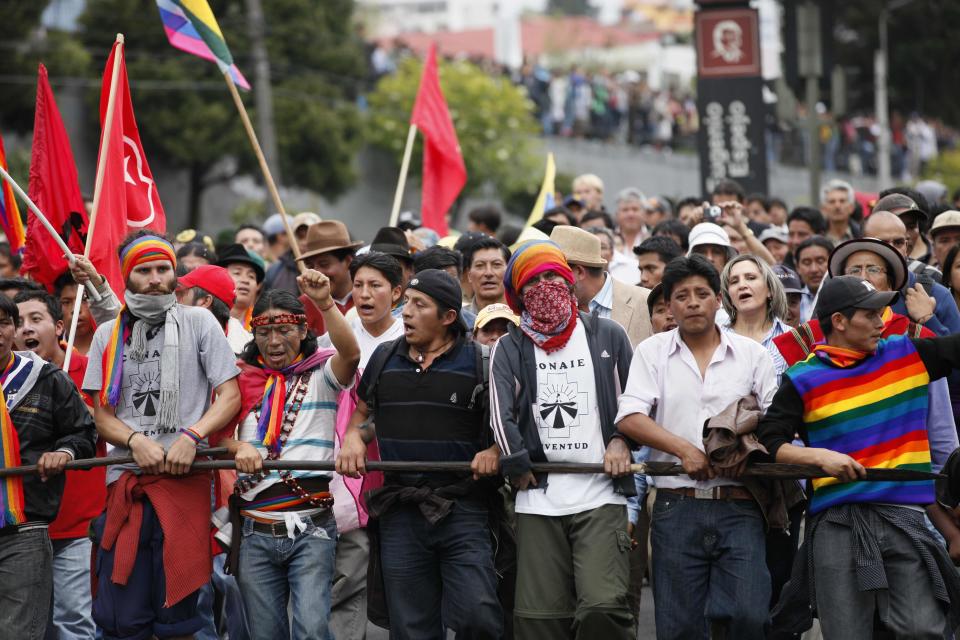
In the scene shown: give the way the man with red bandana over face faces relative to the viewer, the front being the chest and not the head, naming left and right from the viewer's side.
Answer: facing the viewer

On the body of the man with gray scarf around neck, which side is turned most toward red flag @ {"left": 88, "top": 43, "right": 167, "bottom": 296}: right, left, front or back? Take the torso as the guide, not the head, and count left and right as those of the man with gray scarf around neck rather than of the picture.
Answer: back

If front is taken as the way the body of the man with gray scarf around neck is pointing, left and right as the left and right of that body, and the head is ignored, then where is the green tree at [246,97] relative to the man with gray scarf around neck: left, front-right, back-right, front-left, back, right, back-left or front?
back

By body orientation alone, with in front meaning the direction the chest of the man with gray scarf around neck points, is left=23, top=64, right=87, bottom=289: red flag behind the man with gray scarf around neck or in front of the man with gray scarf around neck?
behind

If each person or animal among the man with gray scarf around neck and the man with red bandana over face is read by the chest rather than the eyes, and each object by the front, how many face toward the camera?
2

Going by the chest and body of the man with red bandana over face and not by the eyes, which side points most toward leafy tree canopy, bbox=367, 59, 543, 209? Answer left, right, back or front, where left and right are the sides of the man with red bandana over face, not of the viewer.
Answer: back

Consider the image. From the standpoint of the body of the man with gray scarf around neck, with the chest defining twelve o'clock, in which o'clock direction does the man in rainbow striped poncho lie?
The man in rainbow striped poncho is roughly at 10 o'clock from the man with gray scarf around neck.

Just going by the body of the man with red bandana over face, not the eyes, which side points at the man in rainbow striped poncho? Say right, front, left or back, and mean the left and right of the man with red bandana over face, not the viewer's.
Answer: left

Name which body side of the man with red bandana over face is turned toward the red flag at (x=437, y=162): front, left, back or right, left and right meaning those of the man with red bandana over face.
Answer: back

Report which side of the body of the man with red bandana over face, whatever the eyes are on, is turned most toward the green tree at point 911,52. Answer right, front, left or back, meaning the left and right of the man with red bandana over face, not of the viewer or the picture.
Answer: back

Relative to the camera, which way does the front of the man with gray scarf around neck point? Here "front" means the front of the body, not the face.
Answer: toward the camera
